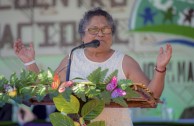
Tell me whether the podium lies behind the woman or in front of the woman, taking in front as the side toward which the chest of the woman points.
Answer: in front

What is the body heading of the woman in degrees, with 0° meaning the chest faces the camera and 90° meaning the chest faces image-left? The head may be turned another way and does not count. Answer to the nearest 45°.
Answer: approximately 0°
